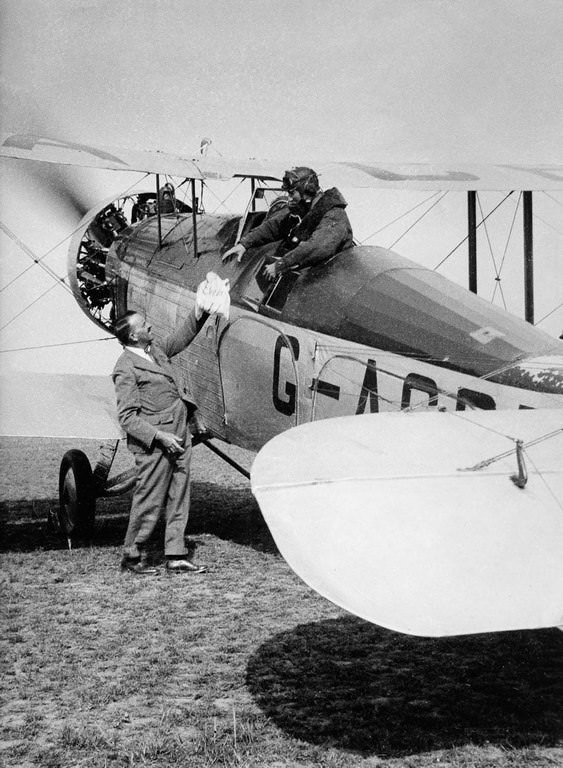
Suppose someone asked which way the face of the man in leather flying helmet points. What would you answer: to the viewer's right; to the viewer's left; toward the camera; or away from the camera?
to the viewer's left

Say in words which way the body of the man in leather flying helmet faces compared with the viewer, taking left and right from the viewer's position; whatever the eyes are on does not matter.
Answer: facing the viewer and to the left of the viewer

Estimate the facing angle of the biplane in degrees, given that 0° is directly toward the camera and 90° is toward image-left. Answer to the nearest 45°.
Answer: approximately 135°

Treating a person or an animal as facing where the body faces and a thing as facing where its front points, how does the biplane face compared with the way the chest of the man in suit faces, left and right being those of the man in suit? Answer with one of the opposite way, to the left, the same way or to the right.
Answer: the opposite way

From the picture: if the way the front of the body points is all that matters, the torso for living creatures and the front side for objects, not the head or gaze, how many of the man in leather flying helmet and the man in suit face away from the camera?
0

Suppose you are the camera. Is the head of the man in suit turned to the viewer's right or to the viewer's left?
to the viewer's right

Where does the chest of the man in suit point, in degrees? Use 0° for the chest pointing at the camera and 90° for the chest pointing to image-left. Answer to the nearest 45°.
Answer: approximately 315°
